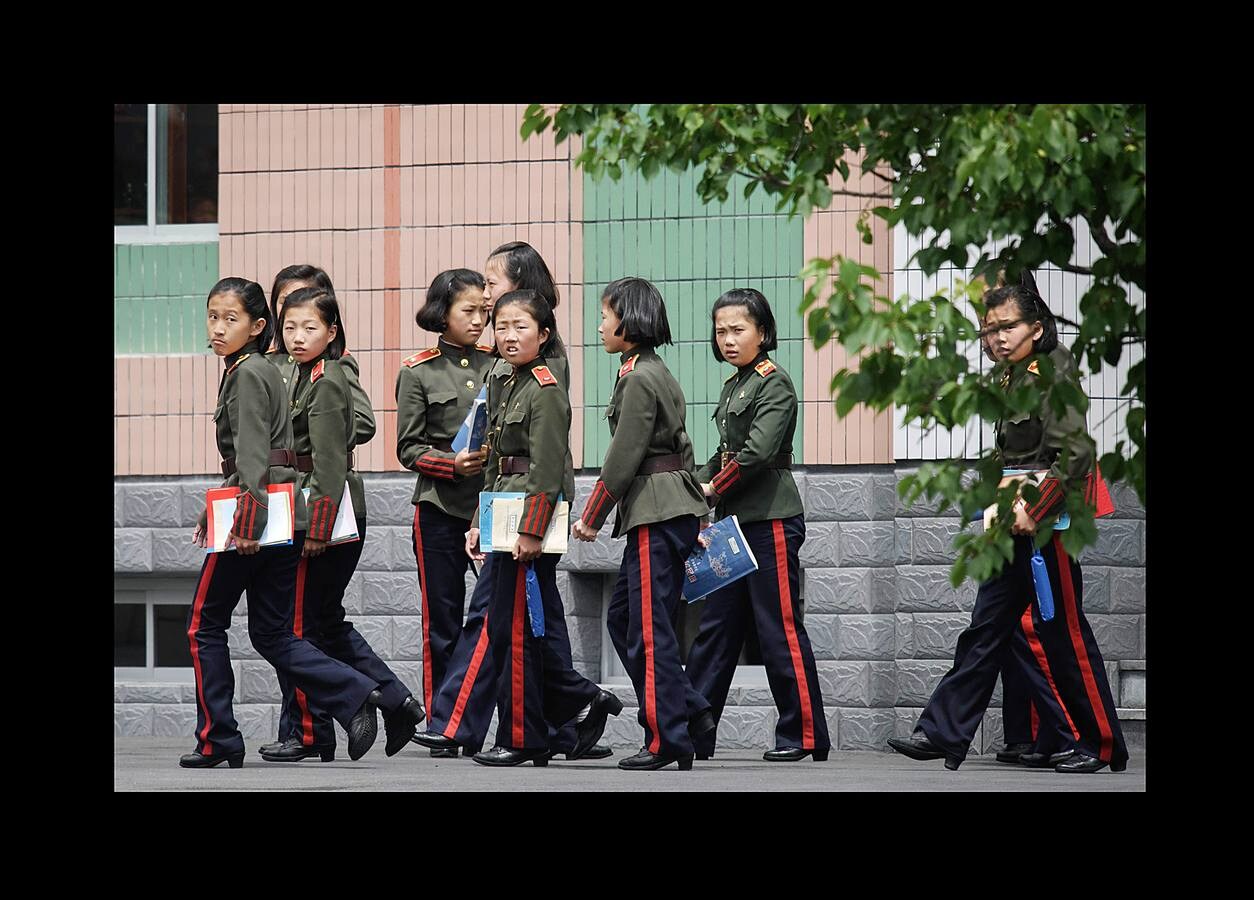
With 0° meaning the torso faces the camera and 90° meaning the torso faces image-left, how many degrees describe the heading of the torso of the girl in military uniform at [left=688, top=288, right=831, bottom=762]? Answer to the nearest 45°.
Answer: approximately 45°

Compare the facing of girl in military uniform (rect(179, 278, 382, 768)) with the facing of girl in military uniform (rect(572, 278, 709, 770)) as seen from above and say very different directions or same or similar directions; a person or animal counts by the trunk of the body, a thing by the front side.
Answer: same or similar directions

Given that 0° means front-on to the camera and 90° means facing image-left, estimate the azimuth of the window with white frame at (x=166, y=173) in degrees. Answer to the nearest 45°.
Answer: approximately 0°

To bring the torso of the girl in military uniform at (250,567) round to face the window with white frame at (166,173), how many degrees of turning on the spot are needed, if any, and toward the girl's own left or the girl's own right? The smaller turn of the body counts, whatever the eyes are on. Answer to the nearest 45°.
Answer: approximately 90° to the girl's own right

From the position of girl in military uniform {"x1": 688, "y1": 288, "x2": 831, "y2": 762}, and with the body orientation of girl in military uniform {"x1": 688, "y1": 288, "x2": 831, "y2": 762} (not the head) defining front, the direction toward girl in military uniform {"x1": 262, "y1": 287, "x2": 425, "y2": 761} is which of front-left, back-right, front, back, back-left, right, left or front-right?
front-right

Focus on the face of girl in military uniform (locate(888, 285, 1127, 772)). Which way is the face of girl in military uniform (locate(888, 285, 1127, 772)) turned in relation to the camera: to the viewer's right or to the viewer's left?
to the viewer's left

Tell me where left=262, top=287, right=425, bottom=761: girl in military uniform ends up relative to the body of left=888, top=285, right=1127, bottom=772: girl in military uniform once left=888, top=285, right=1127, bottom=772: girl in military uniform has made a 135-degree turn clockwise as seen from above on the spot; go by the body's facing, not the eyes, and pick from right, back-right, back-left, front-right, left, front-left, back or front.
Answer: back-left

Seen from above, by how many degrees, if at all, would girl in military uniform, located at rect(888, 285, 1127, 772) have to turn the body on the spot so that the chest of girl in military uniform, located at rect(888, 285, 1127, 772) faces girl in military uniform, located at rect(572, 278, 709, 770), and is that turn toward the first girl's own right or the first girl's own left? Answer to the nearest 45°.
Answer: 0° — they already face them

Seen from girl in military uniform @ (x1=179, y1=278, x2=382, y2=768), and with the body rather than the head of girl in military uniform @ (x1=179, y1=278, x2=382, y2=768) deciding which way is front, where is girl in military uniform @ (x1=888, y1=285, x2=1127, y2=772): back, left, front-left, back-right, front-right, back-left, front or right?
back

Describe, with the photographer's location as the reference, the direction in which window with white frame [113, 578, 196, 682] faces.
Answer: facing the viewer

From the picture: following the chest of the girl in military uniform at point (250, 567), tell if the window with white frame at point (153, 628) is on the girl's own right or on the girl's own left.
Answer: on the girl's own right

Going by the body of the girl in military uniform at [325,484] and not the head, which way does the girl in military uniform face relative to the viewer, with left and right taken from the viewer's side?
facing to the left of the viewer

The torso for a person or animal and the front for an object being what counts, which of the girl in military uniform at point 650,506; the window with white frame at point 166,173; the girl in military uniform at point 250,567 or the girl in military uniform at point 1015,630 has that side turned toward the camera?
the window with white frame
